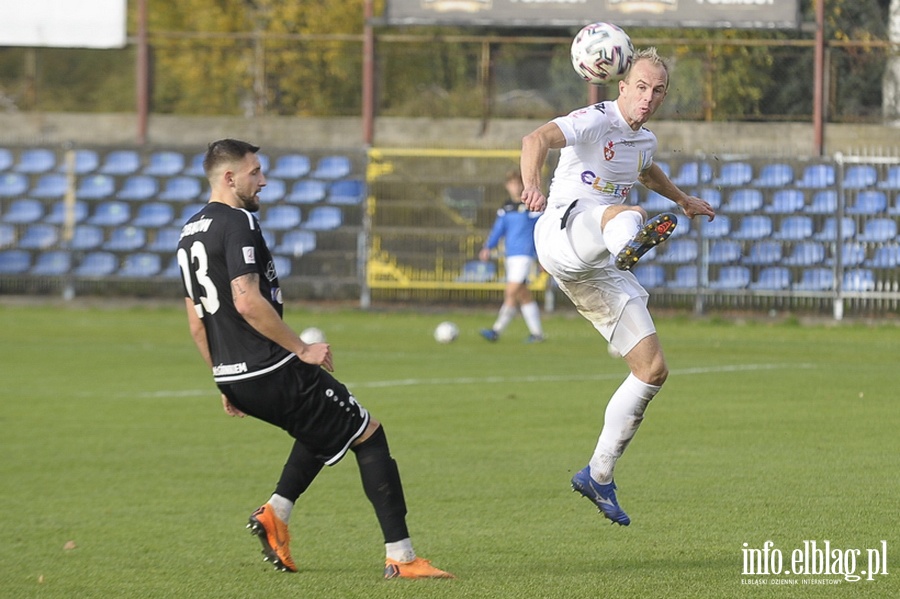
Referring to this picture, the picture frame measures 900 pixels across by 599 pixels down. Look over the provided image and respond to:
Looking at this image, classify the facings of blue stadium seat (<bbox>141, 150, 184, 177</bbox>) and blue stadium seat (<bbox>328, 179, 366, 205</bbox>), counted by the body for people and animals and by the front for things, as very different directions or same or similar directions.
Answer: same or similar directions

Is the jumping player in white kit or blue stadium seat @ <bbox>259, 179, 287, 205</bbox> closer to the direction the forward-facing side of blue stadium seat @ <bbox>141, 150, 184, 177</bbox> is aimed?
the jumping player in white kit

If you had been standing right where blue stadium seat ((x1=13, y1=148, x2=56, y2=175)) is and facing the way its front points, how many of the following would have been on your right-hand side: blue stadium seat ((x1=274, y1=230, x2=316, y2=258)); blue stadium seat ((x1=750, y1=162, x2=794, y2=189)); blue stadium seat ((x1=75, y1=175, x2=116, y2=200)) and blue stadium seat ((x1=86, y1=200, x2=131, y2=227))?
0

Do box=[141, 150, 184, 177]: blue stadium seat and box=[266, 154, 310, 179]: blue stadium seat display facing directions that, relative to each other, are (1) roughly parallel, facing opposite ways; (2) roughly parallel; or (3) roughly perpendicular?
roughly parallel

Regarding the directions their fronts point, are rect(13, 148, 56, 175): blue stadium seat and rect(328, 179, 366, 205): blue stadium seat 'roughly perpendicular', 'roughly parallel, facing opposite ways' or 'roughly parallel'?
roughly parallel

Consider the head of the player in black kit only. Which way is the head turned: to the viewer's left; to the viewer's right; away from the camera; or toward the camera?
to the viewer's right

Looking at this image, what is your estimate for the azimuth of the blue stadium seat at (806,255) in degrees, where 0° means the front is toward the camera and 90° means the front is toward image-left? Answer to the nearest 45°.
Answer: approximately 45°

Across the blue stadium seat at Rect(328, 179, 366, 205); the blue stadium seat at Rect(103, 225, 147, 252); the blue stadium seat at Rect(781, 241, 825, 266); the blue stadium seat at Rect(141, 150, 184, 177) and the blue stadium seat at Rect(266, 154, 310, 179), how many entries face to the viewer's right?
0

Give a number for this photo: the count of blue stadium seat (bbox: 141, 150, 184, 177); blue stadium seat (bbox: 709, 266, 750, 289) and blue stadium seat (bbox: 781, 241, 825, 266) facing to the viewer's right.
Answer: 0

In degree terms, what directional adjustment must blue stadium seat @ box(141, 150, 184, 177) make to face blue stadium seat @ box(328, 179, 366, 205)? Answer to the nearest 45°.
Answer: approximately 135° to its left

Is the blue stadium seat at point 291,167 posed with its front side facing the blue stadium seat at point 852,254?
no

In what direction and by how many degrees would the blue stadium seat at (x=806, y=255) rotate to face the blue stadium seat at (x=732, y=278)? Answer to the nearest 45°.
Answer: approximately 45° to its right

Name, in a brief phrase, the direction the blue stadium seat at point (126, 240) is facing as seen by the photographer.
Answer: facing the viewer and to the left of the viewer
